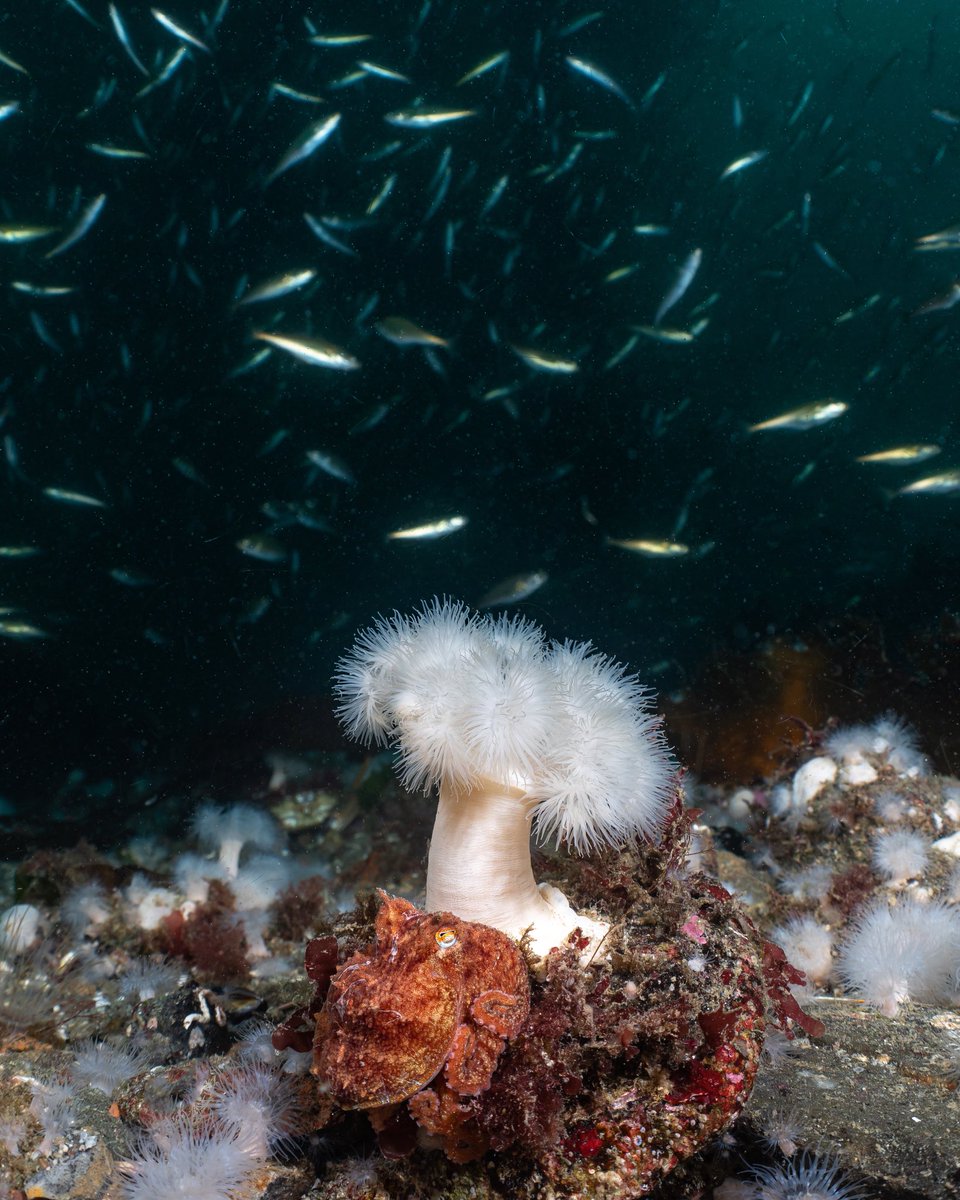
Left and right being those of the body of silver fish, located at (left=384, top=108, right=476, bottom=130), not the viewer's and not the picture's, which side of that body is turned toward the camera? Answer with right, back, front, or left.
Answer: left

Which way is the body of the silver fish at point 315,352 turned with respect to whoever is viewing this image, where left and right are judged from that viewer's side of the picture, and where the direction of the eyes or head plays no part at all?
facing to the right of the viewer

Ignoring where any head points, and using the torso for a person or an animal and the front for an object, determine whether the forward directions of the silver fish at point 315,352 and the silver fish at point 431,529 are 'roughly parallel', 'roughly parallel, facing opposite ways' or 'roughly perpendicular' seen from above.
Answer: roughly parallel

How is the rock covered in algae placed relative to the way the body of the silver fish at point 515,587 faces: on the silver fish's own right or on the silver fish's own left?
on the silver fish's own right

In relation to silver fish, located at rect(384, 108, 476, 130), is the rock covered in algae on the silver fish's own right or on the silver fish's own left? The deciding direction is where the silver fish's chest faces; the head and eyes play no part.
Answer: on the silver fish's own left

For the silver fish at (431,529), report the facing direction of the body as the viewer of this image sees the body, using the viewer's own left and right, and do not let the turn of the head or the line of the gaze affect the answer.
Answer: facing to the right of the viewer

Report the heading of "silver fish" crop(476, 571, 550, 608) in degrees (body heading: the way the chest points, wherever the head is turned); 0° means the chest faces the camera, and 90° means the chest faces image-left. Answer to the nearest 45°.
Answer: approximately 270°

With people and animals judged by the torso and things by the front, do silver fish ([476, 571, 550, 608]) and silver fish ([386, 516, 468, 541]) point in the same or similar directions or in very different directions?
same or similar directions

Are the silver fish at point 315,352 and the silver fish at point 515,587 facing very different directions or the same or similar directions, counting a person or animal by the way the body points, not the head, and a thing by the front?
same or similar directions
